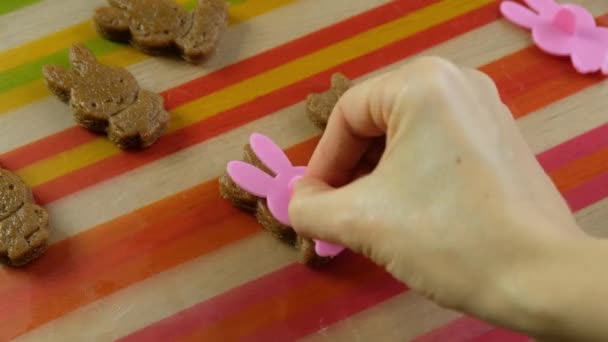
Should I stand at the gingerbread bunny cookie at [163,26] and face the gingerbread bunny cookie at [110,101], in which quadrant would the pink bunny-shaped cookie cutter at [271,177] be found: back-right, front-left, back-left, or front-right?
front-left

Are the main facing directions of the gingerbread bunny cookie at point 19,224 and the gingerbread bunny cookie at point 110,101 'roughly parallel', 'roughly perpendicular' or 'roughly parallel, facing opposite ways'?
roughly parallel
